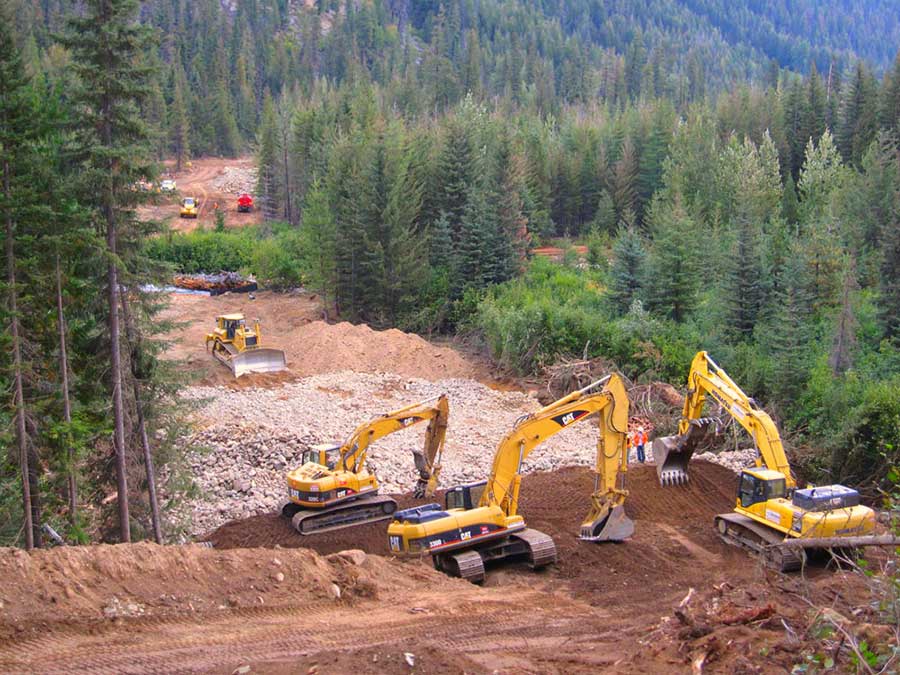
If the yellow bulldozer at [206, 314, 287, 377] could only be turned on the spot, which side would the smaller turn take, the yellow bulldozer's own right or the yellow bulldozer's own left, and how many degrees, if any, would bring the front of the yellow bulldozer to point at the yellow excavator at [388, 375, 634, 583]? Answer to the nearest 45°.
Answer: approximately 45° to the yellow bulldozer's own right

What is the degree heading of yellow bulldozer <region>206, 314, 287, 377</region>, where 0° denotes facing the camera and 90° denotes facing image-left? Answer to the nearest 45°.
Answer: approximately 315°

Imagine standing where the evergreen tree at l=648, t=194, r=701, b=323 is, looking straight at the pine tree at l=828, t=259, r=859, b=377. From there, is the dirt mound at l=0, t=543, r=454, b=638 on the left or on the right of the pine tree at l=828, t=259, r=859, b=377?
right

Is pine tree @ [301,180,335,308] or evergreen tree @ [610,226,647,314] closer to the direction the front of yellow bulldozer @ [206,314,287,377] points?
the evergreen tree

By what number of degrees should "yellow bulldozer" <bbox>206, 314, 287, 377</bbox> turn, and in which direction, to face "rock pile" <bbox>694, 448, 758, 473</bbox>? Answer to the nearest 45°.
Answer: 0° — it already faces it

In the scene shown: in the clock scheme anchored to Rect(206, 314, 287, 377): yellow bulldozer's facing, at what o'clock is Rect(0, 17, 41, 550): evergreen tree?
The evergreen tree is roughly at 2 o'clock from the yellow bulldozer.
